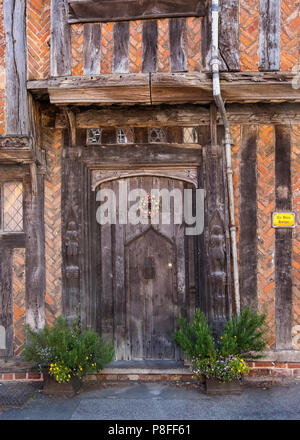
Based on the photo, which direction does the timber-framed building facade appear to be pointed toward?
toward the camera

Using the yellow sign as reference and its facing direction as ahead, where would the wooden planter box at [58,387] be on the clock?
The wooden planter box is roughly at 2 o'clock from the yellow sign.

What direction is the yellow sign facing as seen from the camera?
toward the camera

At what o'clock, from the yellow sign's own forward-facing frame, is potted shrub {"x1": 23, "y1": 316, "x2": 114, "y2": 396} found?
The potted shrub is roughly at 2 o'clock from the yellow sign.
